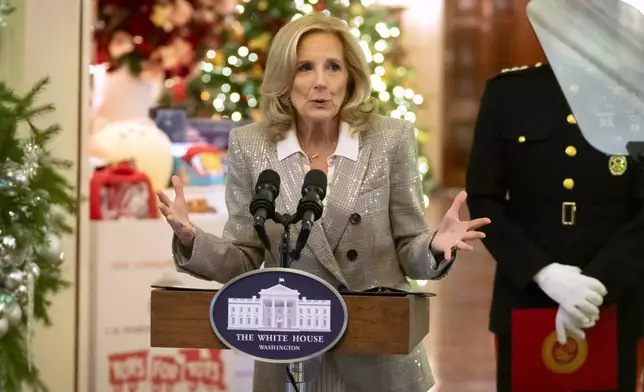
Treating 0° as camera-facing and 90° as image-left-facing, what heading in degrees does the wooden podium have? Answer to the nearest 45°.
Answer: approximately 0°

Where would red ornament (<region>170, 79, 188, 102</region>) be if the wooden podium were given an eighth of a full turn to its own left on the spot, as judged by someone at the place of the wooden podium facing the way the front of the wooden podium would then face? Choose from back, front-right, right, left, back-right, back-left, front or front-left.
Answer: back-left

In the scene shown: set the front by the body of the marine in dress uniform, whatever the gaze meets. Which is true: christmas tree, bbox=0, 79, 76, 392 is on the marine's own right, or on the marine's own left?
on the marine's own right

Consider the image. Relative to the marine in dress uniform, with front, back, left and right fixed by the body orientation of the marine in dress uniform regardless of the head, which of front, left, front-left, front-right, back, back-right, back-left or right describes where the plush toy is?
back-right

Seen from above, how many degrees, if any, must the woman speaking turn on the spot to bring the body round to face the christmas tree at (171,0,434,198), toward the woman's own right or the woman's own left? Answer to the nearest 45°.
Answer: approximately 180°

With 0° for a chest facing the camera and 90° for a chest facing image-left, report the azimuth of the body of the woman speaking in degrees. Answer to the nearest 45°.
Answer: approximately 0°

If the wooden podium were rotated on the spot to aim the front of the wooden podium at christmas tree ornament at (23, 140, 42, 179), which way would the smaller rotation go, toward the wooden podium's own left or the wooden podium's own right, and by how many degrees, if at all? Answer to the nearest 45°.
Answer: approximately 135° to the wooden podium's own right

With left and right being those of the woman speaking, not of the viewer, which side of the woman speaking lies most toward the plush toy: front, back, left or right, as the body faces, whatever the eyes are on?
back
